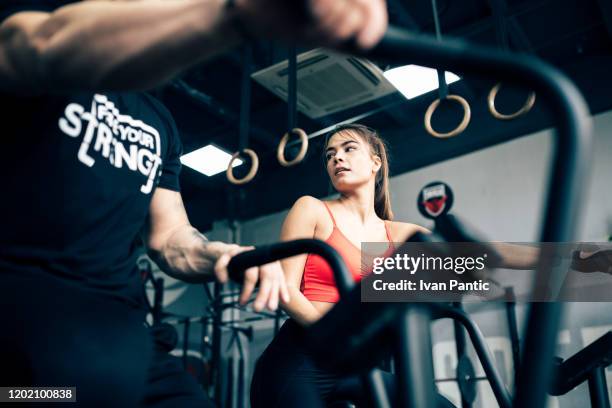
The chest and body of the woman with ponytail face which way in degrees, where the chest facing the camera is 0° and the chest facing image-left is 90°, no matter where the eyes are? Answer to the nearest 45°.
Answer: approximately 0°

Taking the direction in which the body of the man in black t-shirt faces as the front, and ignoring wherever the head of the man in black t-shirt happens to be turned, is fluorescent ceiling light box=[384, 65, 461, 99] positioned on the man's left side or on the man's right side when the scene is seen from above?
on the man's left side

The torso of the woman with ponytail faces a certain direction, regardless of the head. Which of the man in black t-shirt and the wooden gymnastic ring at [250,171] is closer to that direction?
the man in black t-shirt

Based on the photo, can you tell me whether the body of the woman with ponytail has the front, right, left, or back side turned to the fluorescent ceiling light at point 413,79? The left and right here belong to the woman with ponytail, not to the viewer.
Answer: back

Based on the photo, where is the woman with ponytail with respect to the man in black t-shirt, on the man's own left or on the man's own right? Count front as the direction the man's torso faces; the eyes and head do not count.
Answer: on the man's own left

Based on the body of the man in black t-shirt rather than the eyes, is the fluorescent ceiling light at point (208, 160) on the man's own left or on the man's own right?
on the man's own left
